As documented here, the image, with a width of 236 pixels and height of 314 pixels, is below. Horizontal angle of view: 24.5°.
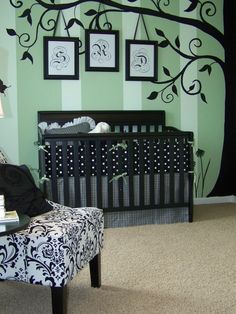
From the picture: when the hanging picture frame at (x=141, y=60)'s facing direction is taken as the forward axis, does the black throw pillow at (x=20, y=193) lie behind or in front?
in front

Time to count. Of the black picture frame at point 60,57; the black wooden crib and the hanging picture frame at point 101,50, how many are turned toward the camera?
3

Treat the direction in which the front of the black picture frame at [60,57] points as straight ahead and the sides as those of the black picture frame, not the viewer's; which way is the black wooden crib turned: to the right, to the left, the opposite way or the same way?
the same way

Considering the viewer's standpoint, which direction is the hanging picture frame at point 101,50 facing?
facing the viewer

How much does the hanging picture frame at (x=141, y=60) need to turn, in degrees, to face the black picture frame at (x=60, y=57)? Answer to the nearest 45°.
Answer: approximately 90° to its right

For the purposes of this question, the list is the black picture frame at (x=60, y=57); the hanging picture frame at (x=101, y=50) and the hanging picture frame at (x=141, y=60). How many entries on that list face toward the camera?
3

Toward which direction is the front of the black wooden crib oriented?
toward the camera

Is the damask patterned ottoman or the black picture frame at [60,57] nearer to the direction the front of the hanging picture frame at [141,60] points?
the damask patterned ottoman

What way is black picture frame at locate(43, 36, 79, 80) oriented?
toward the camera

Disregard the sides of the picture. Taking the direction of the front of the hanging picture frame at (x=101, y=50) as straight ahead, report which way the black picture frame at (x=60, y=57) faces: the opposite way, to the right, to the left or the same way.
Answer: the same way

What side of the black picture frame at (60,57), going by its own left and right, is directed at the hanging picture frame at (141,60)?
left

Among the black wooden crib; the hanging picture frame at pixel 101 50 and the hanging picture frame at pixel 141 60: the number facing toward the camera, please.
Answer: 3
